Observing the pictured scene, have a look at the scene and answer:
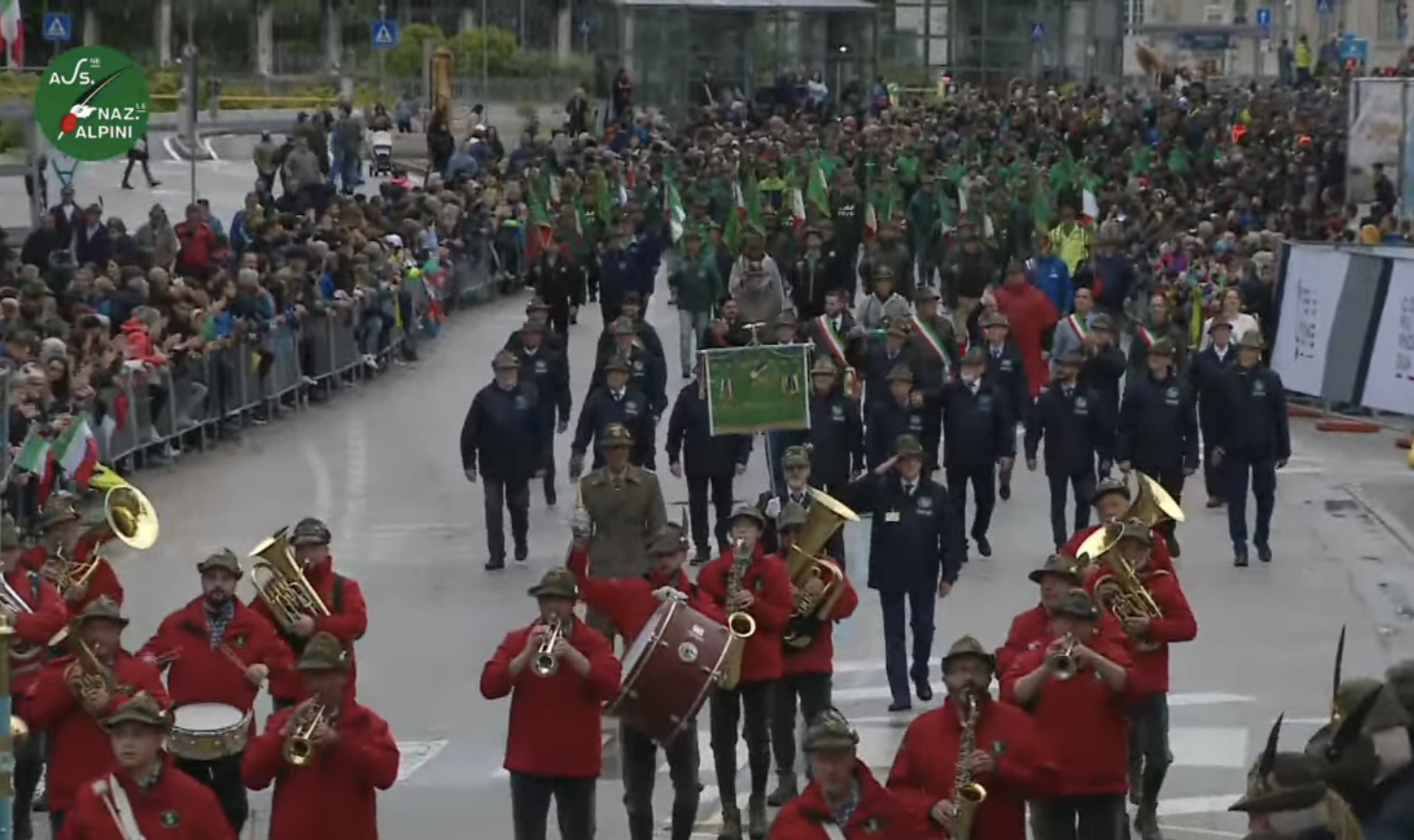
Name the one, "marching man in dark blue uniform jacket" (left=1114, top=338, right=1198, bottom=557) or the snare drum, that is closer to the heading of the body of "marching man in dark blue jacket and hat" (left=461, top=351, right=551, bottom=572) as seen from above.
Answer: the snare drum

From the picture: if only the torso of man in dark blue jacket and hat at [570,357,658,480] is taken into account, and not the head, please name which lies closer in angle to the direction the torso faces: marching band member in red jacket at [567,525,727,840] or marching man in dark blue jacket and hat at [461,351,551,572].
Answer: the marching band member in red jacket

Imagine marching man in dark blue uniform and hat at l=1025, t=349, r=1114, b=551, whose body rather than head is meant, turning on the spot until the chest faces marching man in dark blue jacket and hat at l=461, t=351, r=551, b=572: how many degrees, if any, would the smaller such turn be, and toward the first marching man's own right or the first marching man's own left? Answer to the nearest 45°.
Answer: approximately 90° to the first marching man's own right

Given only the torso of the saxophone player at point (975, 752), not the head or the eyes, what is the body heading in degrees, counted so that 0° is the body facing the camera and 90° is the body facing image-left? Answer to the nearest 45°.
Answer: approximately 0°

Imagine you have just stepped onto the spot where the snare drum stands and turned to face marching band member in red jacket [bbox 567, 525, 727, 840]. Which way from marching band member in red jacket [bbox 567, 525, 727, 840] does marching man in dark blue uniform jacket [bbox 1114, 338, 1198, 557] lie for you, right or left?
left

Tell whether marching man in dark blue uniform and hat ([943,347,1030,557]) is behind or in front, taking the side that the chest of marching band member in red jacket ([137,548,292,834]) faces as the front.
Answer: behind

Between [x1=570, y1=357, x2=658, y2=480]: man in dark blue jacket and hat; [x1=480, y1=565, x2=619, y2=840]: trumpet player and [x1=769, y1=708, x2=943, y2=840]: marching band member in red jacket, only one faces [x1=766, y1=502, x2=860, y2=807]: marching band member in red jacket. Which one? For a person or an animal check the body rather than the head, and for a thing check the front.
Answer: the man in dark blue jacket and hat

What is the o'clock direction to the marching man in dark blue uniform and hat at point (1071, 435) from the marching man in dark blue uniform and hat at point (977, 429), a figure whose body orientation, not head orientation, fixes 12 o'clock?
the marching man in dark blue uniform and hat at point (1071, 435) is roughly at 9 o'clock from the marching man in dark blue uniform and hat at point (977, 429).
